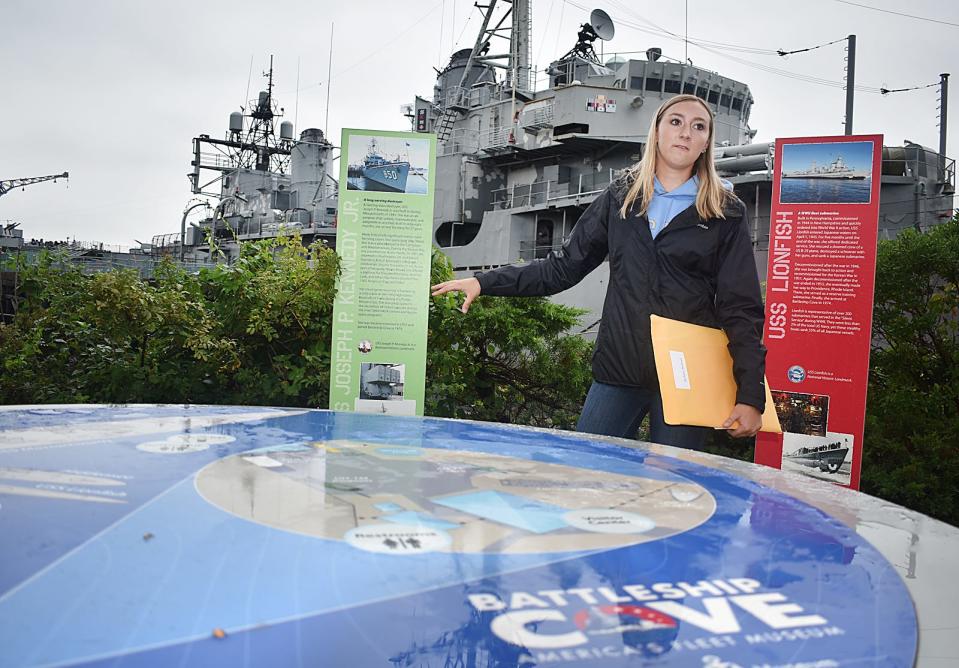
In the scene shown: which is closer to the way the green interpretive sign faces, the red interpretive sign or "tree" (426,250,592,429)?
the red interpretive sign

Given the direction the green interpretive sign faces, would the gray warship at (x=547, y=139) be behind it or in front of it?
behind

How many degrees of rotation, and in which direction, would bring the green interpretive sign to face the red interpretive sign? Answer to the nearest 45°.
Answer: approximately 90° to its left

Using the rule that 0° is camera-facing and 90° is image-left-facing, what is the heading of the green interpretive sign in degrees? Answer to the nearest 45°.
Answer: approximately 0°

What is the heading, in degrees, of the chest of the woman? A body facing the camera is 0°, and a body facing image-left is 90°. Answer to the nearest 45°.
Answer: approximately 0°

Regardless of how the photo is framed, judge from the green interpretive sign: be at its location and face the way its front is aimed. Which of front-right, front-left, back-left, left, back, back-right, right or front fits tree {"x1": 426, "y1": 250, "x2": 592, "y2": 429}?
back-left

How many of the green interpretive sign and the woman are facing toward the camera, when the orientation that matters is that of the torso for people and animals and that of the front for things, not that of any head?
2

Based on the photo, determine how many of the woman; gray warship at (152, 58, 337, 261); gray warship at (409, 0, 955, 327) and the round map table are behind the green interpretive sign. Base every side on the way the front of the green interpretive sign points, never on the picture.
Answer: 2

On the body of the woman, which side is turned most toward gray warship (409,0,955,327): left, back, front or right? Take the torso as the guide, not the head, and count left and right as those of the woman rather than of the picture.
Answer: back

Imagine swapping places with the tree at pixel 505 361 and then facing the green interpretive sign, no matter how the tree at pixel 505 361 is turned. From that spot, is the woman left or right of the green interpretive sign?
left

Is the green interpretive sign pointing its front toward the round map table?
yes
